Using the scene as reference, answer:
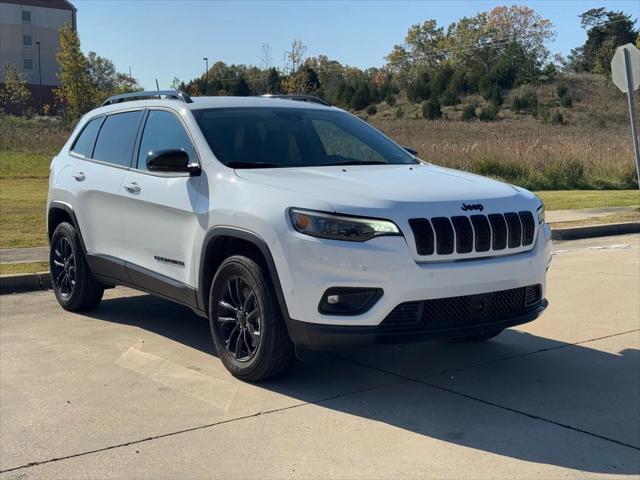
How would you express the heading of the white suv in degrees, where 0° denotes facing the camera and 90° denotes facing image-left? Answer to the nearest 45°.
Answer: approximately 315°
